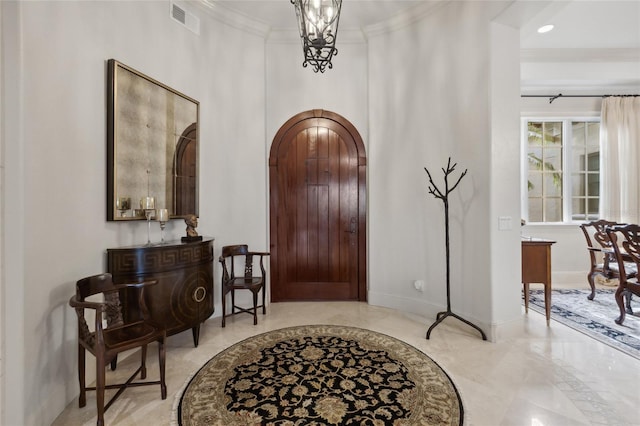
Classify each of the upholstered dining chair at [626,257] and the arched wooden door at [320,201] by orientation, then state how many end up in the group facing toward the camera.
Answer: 1

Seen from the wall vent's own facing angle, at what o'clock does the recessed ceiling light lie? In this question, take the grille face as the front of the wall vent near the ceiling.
The recessed ceiling light is roughly at 11 o'clock from the wall vent near the ceiling.

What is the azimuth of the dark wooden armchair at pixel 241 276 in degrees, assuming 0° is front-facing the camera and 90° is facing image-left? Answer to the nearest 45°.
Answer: approximately 315°

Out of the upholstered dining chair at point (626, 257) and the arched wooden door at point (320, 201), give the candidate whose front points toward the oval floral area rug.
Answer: the arched wooden door

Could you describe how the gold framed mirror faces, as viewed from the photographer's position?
facing the viewer and to the right of the viewer

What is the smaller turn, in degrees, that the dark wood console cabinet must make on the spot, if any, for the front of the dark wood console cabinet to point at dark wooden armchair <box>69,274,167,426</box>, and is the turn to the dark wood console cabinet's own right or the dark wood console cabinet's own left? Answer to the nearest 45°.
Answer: approximately 90° to the dark wood console cabinet's own right

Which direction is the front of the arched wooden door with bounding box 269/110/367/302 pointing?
toward the camera

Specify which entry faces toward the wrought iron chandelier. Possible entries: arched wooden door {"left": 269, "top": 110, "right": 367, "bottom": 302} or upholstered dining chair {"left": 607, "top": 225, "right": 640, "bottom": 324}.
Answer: the arched wooden door

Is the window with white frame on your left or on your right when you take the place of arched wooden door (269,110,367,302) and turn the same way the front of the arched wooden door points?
on your left

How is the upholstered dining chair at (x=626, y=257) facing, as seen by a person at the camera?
facing away from the viewer and to the right of the viewer

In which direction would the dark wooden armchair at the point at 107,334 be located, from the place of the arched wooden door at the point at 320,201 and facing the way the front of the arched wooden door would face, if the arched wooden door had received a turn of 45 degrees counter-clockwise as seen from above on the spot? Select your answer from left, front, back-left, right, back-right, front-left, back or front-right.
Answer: right

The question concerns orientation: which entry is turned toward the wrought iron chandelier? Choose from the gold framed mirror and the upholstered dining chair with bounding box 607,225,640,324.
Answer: the gold framed mirror
